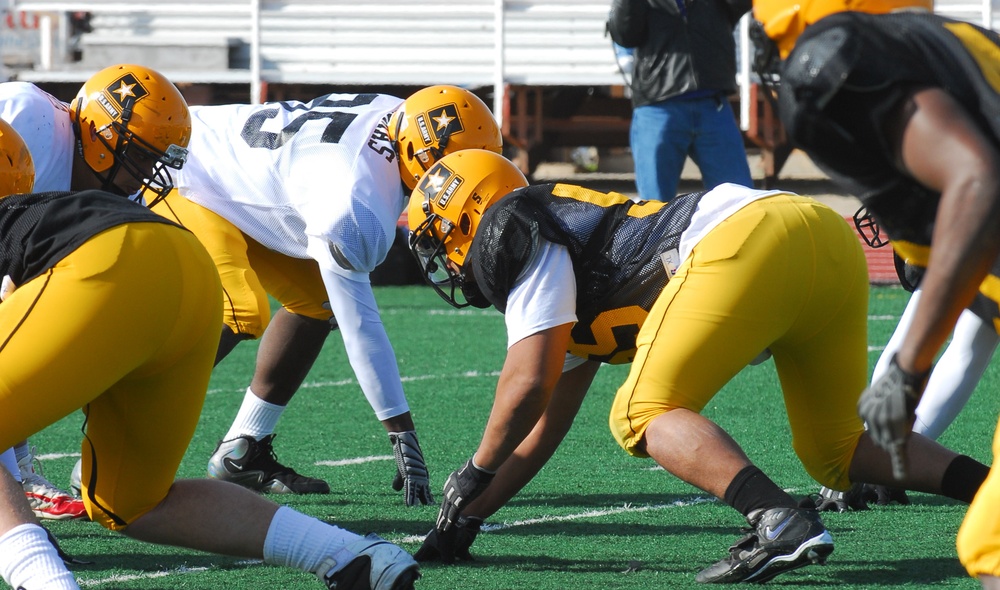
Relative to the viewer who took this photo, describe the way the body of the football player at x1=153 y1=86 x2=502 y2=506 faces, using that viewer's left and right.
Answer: facing to the right of the viewer

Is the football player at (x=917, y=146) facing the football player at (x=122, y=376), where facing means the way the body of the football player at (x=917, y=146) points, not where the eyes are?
yes

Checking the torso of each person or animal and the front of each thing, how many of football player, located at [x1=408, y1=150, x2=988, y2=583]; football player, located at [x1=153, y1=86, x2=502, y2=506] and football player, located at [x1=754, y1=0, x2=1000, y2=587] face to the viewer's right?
1

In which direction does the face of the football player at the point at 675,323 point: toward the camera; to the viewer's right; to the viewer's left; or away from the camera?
to the viewer's left

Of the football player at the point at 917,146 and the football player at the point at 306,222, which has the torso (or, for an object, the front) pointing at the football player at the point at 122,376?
the football player at the point at 917,146

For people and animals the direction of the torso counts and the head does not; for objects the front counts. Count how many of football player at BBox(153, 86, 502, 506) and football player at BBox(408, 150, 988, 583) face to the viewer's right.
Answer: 1

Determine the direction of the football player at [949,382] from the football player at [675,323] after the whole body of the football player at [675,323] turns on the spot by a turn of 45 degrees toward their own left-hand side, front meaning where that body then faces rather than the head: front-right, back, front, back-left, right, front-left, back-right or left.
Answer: back

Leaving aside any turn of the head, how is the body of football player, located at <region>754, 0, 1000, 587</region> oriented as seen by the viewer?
to the viewer's left

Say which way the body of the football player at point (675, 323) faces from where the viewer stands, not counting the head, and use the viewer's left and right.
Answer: facing to the left of the viewer

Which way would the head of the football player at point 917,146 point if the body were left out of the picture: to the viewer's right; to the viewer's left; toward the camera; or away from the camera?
to the viewer's left

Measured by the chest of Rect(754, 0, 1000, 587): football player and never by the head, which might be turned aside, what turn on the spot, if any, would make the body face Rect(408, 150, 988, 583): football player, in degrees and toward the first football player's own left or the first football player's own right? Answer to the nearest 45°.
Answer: approximately 45° to the first football player's own right

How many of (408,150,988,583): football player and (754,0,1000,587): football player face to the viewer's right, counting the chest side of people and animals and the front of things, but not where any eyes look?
0

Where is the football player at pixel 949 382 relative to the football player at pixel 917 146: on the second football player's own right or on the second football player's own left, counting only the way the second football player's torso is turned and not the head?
on the second football player's own right
